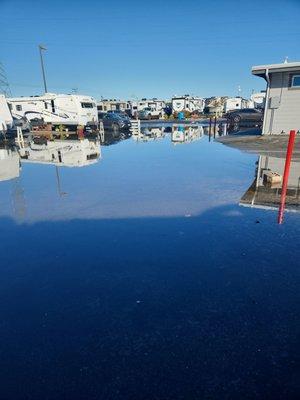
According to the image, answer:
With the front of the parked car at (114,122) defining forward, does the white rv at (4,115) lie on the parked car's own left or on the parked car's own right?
on the parked car's own right

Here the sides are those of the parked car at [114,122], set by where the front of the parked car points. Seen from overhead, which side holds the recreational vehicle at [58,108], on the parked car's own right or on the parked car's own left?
on the parked car's own right
